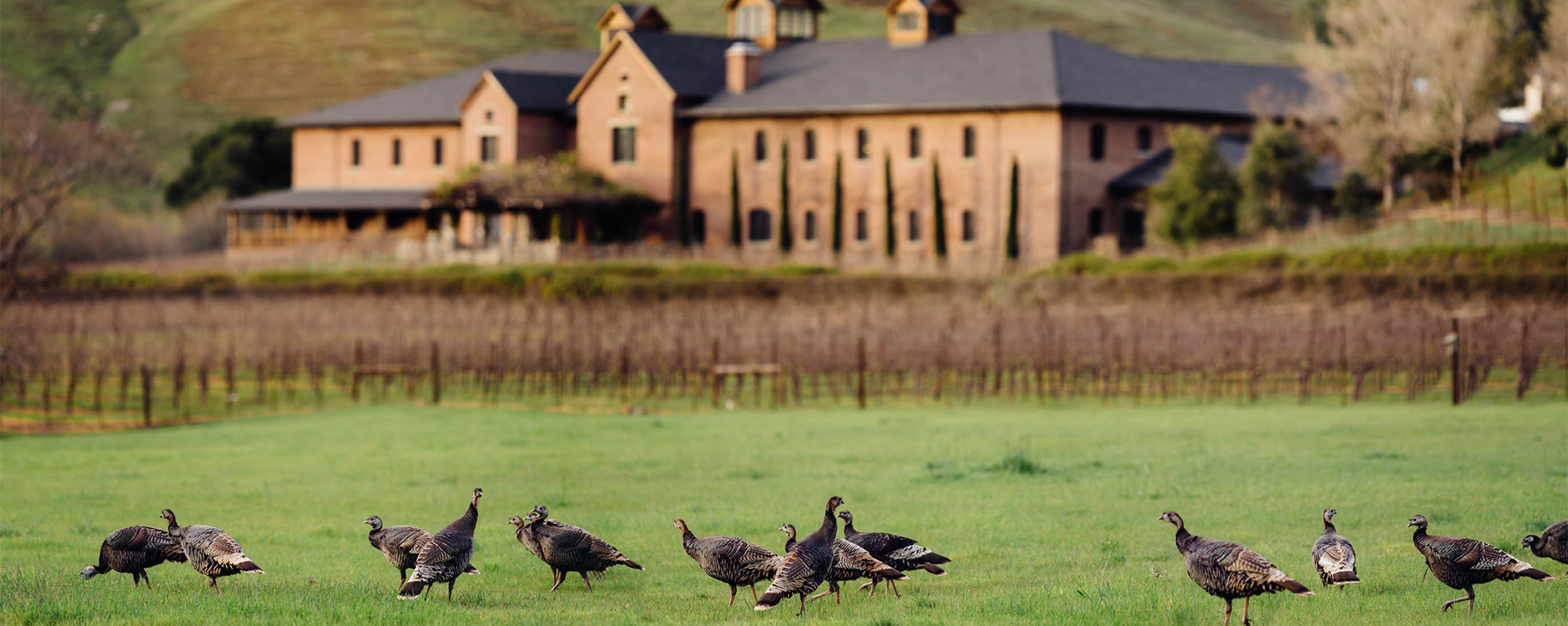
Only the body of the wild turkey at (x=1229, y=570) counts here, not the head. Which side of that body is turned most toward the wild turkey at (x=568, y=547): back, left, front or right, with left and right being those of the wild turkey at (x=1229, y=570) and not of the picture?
front

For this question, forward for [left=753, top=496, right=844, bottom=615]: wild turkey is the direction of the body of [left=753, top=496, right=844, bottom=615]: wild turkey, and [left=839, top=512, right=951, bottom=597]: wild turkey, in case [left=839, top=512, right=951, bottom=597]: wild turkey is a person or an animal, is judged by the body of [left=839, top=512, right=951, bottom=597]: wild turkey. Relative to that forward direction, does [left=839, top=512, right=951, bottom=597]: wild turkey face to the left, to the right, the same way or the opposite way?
the opposite way

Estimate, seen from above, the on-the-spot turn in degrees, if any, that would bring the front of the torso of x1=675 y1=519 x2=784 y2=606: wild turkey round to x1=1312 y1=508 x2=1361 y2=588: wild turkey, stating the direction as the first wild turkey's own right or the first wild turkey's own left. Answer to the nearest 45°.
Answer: approximately 180°

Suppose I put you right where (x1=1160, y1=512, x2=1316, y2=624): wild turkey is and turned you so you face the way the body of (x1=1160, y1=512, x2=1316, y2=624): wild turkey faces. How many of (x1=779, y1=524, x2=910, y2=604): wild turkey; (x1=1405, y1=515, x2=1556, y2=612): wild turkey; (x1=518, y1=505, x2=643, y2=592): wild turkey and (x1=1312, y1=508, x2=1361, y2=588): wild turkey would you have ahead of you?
2

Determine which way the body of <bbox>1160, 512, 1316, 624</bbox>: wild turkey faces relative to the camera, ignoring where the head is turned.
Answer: to the viewer's left

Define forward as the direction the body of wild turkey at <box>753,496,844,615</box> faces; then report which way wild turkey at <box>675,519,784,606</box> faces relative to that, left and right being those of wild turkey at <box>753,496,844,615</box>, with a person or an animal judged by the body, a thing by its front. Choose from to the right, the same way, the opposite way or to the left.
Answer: the opposite way

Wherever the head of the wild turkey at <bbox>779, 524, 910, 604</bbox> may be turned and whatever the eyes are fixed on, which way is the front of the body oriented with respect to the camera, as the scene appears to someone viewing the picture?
to the viewer's left

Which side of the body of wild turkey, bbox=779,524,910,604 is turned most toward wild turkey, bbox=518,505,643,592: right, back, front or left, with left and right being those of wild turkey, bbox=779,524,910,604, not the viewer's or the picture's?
front

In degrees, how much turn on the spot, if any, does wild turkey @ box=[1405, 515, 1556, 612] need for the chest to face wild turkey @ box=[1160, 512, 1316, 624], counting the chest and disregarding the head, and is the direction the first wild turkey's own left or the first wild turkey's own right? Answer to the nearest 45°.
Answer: approximately 45° to the first wild turkey's own left

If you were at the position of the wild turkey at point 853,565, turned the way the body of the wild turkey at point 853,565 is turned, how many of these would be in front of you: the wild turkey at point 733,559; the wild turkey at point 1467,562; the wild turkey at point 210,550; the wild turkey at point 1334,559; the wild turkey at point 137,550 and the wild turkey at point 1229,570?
3

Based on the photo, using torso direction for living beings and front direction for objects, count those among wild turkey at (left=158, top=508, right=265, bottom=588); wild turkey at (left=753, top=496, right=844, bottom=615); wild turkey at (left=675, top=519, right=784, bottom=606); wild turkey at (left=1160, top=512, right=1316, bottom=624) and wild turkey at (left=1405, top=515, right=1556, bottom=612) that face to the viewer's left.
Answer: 4

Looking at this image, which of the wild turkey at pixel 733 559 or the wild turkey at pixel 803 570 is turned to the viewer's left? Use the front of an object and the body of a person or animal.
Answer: the wild turkey at pixel 733 559

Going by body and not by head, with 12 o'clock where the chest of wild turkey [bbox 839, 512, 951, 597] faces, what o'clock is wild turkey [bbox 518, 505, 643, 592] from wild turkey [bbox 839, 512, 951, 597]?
wild turkey [bbox 518, 505, 643, 592] is roughly at 12 o'clock from wild turkey [bbox 839, 512, 951, 597].

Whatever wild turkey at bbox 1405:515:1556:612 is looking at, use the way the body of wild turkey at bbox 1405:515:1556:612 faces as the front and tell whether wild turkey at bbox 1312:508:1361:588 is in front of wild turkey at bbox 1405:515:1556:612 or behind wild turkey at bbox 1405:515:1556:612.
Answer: in front

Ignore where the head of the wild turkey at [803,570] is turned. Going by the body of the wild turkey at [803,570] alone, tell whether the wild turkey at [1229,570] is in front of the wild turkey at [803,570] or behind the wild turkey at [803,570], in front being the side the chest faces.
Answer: in front

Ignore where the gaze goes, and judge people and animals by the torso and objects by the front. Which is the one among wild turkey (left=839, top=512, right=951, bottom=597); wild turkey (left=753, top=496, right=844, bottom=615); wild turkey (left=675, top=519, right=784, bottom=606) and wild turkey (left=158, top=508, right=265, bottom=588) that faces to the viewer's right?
wild turkey (left=753, top=496, right=844, bottom=615)

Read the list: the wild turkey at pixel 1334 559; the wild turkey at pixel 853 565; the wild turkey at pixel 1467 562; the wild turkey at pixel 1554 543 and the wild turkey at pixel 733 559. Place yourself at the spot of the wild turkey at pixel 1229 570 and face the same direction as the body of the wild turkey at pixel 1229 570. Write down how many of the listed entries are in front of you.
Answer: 2

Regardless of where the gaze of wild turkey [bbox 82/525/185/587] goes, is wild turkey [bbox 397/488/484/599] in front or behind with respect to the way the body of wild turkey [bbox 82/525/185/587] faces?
behind
